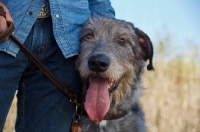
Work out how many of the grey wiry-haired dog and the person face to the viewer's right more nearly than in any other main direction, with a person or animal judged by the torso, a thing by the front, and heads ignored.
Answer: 0

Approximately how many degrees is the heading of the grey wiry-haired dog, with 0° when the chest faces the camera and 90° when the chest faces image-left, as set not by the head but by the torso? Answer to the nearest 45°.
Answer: approximately 45°

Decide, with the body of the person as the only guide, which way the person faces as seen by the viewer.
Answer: toward the camera

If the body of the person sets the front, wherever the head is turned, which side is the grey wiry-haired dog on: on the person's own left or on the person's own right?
on the person's own left
